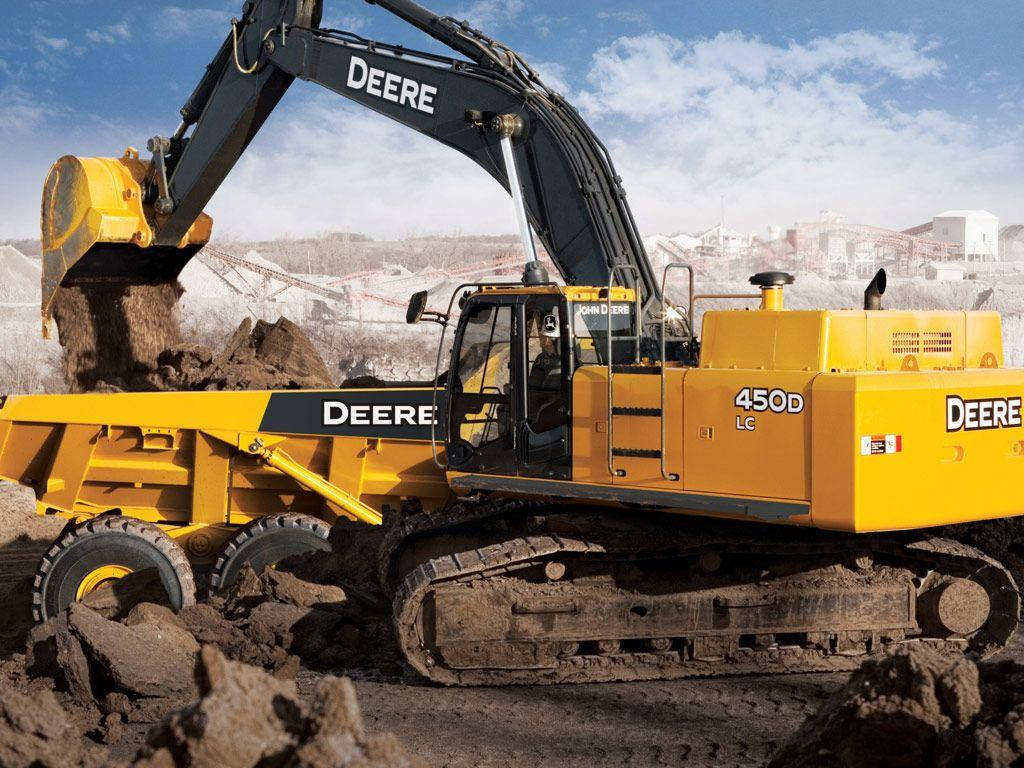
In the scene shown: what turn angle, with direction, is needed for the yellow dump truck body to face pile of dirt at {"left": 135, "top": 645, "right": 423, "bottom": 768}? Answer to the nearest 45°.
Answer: approximately 90° to its right

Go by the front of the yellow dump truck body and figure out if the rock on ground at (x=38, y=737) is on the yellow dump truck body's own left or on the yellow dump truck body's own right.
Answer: on the yellow dump truck body's own right

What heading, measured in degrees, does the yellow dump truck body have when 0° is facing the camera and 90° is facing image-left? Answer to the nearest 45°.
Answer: approximately 270°

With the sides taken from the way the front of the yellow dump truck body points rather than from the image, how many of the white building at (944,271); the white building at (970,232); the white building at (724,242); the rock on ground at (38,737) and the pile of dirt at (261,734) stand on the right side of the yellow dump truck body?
2

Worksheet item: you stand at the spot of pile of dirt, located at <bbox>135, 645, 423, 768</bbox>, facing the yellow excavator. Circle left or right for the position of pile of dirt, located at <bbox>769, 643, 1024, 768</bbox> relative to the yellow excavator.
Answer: right

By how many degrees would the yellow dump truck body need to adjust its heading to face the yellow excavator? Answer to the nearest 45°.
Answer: approximately 45° to its right

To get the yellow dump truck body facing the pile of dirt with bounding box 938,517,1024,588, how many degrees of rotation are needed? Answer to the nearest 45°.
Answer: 0° — it already faces it

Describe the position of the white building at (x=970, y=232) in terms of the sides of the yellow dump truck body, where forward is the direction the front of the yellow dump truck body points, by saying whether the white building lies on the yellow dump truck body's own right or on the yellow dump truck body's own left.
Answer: on the yellow dump truck body's own left
